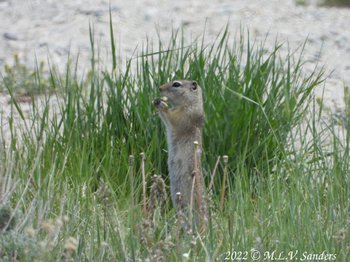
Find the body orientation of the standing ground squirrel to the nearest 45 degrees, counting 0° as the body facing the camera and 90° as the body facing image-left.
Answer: approximately 90°

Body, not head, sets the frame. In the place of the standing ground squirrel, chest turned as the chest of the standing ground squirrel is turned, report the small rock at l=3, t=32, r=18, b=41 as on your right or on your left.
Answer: on your right
